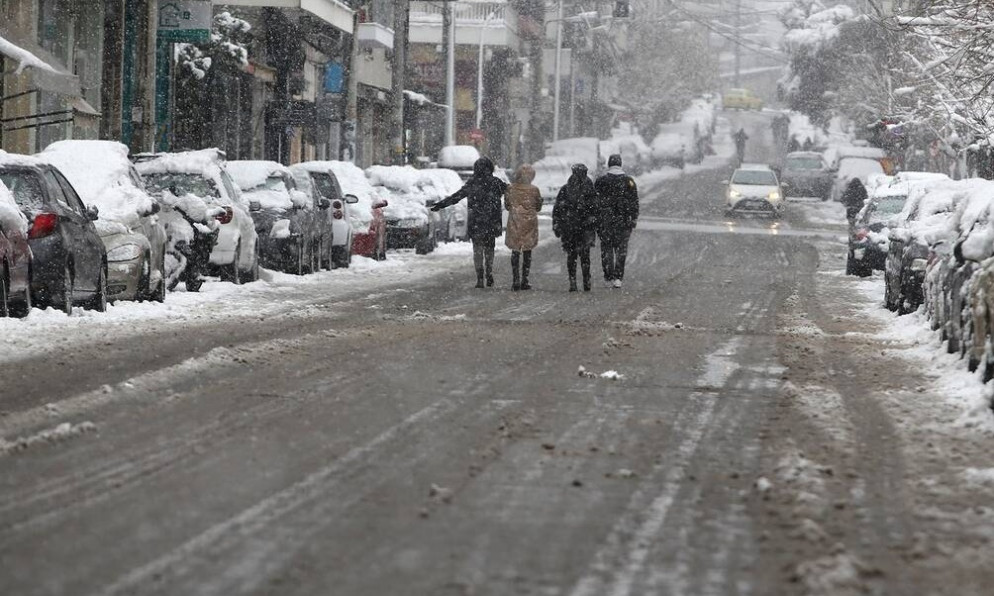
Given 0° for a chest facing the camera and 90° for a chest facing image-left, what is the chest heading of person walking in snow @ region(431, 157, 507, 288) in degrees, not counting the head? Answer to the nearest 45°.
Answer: approximately 180°

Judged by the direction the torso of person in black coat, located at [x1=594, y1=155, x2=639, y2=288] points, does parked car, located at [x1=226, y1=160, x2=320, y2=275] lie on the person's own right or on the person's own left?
on the person's own left

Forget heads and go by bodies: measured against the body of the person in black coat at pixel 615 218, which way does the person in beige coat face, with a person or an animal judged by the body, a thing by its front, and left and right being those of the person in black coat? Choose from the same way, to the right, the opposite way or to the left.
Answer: the same way

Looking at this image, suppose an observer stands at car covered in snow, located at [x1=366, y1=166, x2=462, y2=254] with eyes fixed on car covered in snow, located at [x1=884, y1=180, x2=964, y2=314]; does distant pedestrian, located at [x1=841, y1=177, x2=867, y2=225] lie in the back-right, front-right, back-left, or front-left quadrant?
front-left

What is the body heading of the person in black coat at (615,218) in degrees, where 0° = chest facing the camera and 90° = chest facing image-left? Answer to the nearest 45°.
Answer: approximately 180°

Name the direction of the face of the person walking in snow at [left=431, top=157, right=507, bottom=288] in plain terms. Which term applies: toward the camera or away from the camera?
away from the camera

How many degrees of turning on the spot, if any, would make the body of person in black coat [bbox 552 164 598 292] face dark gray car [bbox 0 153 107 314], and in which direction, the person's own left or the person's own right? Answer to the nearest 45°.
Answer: approximately 135° to the person's own left

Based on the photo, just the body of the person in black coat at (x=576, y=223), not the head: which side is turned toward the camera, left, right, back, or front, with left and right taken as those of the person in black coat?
back

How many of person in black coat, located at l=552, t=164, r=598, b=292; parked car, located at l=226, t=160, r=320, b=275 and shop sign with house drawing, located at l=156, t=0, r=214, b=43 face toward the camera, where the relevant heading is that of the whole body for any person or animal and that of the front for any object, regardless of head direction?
1

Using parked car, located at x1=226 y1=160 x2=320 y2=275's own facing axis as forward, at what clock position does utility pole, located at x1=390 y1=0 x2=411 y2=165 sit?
The utility pole is roughly at 11 o'clock from the parked car.

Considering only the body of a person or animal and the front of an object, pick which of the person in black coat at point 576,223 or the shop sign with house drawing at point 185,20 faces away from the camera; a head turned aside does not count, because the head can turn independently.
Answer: the person in black coat

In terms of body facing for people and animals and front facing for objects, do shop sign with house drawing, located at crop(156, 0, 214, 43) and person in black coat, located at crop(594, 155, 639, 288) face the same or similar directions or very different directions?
very different directions

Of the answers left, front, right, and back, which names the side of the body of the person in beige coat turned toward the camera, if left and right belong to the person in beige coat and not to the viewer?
back

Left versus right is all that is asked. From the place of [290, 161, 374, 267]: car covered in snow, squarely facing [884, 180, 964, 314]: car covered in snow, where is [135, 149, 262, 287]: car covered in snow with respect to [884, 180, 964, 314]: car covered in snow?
right

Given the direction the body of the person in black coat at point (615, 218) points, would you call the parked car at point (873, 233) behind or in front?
in front
